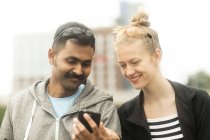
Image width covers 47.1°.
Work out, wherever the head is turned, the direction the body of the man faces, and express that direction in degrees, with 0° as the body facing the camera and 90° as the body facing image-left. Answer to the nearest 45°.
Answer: approximately 0°

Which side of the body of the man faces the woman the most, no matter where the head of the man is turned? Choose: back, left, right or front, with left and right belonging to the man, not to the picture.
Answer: left
